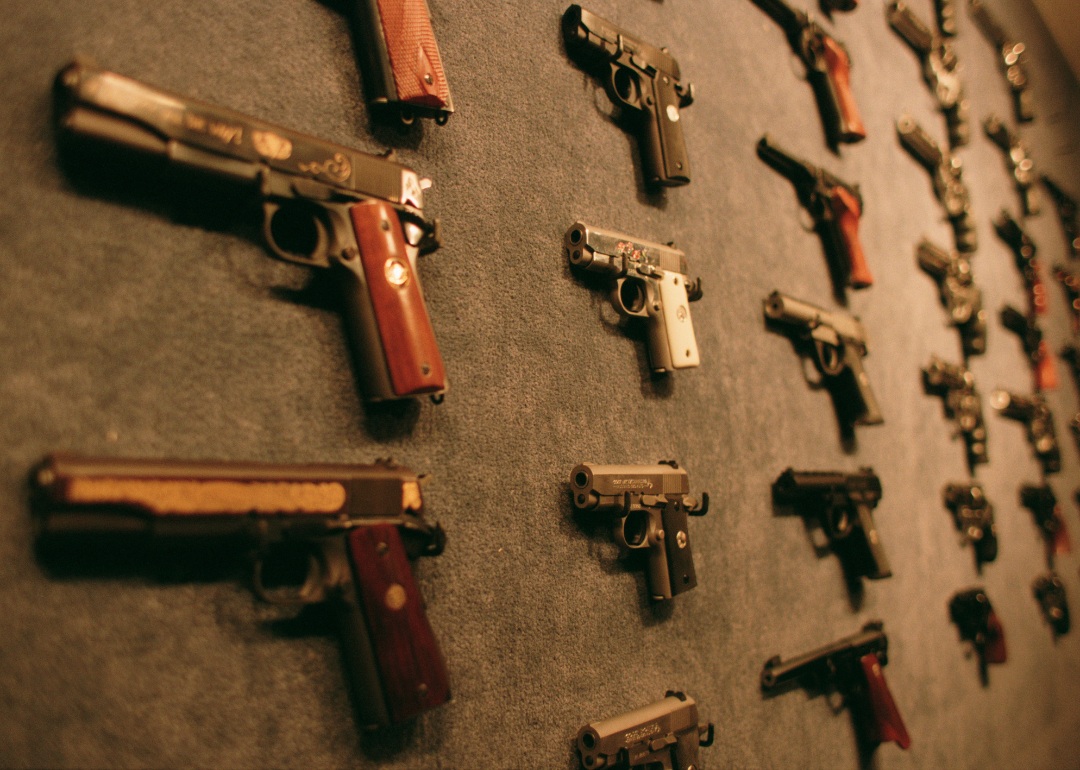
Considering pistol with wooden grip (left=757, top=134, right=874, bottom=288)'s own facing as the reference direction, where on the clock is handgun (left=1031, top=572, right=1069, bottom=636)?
The handgun is roughly at 5 o'clock from the pistol with wooden grip.

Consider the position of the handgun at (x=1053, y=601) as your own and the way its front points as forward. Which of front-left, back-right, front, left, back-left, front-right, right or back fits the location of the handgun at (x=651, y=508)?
front-left

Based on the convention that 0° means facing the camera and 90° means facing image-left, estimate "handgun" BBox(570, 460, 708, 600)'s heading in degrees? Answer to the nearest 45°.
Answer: approximately 45°

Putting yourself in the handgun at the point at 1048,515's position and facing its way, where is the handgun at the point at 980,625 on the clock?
the handgun at the point at 980,625 is roughly at 11 o'clock from the handgun at the point at 1048,515.

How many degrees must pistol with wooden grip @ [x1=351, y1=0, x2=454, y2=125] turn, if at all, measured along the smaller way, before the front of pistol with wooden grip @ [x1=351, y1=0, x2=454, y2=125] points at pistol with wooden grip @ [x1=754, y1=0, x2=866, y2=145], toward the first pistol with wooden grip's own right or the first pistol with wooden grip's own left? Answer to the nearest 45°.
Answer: approximately 180°

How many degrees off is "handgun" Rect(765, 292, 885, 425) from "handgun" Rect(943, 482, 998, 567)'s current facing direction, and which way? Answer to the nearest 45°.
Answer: approximately 45° to its left

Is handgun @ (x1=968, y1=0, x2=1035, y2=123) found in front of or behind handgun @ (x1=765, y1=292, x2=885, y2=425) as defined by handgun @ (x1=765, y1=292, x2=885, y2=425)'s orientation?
behind

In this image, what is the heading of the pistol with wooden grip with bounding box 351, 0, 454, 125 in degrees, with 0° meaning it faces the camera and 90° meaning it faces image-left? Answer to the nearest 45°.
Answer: approximately 45°

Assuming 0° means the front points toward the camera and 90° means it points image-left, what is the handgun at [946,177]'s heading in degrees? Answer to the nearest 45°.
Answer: approximately 45°
